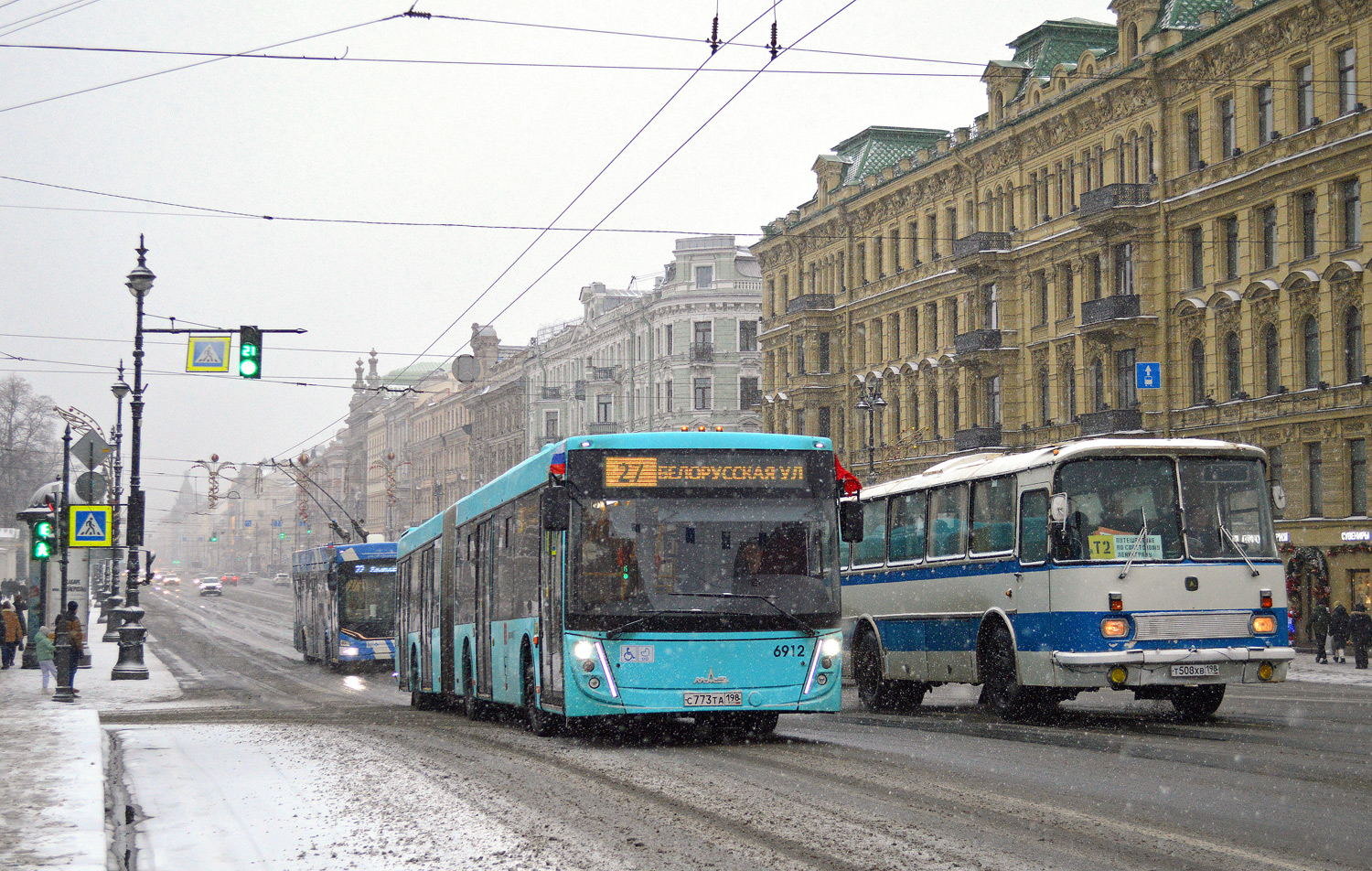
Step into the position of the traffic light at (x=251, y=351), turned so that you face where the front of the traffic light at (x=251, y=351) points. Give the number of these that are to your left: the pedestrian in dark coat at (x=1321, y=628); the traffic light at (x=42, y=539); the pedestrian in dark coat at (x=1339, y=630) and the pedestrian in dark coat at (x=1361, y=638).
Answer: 3

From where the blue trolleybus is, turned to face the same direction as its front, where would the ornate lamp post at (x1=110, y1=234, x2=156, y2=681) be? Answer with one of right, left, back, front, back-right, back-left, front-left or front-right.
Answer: front-right

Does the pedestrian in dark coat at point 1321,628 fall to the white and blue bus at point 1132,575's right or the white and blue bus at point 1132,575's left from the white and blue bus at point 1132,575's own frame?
on its left

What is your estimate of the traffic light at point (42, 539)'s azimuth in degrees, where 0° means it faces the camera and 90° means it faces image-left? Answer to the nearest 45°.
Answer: approximately 0°

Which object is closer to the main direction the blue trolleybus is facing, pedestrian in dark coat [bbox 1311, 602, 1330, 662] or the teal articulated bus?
the teal articulated bus

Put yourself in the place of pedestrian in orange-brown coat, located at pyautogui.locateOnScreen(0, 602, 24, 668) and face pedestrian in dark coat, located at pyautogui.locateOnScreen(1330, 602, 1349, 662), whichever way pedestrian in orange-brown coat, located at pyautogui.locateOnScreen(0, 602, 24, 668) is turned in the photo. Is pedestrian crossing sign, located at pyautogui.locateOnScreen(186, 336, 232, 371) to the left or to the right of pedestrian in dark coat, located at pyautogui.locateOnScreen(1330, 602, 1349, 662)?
right

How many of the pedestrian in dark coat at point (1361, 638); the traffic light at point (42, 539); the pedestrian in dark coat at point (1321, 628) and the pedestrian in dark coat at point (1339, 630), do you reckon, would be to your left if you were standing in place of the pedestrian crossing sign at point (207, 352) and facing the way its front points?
3

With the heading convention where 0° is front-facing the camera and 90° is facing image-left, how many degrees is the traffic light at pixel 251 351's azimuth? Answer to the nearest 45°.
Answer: approximately 0°

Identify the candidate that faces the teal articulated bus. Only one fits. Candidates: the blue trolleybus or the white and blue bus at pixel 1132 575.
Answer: the blue trolleybus
